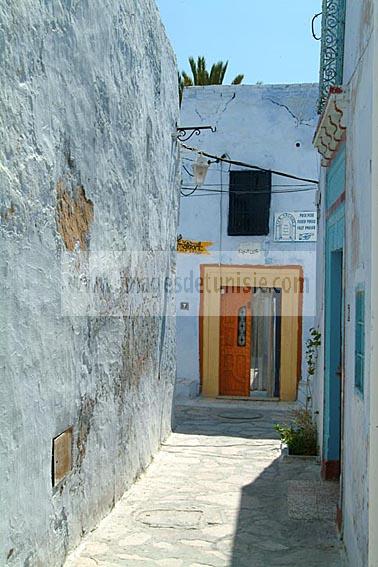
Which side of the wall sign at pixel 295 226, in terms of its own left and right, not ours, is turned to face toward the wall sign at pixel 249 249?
right

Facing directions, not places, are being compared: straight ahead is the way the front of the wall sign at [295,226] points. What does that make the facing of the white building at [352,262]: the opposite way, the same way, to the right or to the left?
to the right

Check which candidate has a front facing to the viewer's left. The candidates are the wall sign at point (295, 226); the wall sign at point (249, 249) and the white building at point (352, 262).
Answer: the white building

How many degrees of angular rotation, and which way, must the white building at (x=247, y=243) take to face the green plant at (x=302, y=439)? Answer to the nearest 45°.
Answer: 0° — it already faces it

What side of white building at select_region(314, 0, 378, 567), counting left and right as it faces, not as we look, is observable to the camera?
left

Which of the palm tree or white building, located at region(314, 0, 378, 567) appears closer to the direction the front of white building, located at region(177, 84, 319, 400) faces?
the white building

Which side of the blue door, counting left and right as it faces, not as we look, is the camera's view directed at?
left
